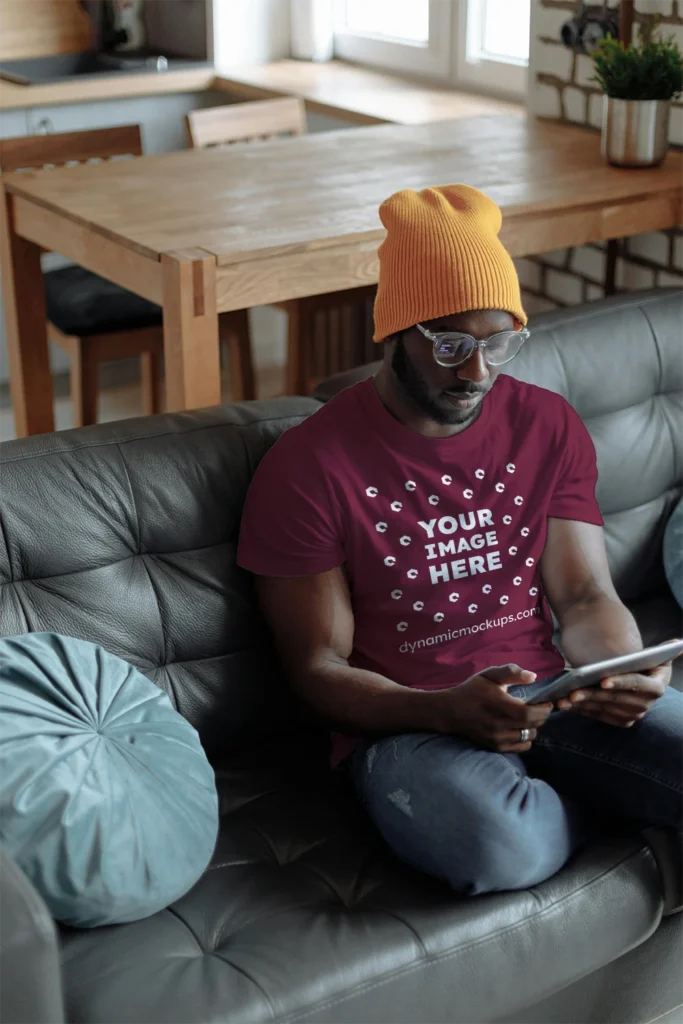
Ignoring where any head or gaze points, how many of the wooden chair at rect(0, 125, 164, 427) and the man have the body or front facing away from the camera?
0

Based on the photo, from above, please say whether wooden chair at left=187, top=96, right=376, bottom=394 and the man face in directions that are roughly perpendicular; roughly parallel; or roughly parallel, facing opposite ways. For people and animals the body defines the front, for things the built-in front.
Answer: roughly parallel

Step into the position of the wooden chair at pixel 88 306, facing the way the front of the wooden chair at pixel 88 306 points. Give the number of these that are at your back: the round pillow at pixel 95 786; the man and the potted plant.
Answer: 0

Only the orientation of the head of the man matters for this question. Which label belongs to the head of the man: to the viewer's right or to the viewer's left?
to the viewer's right

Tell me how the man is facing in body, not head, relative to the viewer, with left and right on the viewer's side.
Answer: facing the viewer and to the right of the viewer

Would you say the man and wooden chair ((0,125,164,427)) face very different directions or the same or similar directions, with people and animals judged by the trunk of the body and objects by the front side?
same or similar directions

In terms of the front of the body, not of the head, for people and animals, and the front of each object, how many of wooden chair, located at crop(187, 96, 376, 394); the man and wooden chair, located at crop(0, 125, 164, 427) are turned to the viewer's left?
0

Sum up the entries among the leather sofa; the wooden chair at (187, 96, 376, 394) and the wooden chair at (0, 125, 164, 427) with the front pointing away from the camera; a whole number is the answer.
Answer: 0

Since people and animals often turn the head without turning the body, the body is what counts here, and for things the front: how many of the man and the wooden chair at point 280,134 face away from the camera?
0

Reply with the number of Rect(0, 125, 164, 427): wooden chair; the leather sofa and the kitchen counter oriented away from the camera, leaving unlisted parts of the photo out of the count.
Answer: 0

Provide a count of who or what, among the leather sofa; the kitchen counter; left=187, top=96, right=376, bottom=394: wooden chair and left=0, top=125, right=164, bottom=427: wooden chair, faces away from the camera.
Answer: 0

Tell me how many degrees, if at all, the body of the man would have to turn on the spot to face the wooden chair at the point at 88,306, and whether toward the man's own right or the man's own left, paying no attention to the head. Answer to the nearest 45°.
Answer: approximately 180°

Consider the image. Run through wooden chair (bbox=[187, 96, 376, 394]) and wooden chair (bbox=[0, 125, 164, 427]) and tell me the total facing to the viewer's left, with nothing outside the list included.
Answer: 0
